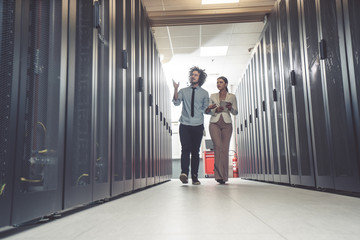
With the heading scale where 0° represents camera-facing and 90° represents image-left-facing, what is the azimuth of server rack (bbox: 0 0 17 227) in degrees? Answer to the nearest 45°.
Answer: approximately 315°

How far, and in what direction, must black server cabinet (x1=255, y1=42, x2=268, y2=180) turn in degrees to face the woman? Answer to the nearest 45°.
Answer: approximately 45° to its left

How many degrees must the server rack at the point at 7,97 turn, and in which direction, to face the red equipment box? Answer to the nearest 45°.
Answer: approximately 90° to its left

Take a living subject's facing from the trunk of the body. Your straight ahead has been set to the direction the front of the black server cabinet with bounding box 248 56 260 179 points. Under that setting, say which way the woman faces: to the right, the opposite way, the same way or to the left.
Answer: to the left

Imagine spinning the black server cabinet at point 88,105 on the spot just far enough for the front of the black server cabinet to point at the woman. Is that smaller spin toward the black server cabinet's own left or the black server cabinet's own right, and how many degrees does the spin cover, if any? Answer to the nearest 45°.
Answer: approximately 90° to the black server cabinet's own left

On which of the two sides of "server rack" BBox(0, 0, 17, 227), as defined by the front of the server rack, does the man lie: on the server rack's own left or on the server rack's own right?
on the server rack's own left

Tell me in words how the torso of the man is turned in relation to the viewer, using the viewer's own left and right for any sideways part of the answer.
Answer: facing the viewer

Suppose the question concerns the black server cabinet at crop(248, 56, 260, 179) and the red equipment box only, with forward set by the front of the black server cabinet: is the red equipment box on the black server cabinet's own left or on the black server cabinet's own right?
on the black server cabinet's own right

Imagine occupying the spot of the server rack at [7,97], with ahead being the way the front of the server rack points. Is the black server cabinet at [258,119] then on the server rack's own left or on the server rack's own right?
on the server rack's own left

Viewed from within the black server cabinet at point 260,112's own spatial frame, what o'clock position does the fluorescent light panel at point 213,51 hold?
The fluorescent light panel is roughly at 2 o'clock from the black server cabinet.

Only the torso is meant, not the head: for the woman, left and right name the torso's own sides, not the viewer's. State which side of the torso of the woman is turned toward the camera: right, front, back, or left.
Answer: front

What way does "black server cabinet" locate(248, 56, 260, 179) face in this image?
to the viewer's left

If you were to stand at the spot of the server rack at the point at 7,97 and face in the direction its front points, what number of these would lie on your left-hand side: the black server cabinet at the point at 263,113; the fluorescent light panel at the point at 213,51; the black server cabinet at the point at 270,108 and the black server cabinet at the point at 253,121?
4

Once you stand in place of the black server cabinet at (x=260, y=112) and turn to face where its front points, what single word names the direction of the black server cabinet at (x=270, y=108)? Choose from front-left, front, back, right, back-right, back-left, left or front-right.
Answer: left

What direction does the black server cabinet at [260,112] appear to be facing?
to the viewer's left

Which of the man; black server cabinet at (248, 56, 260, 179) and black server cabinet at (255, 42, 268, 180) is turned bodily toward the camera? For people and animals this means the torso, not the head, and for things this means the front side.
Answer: the man
